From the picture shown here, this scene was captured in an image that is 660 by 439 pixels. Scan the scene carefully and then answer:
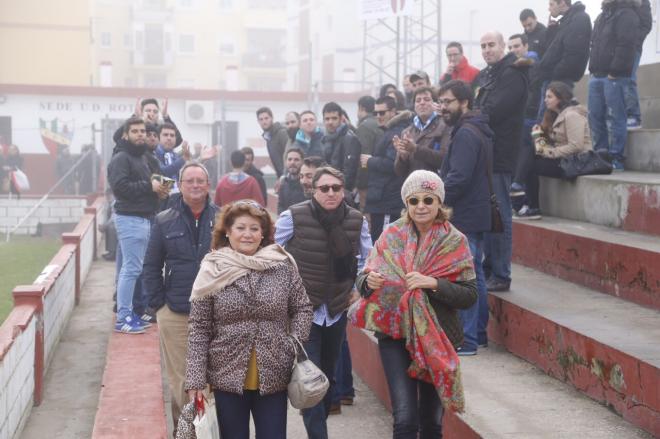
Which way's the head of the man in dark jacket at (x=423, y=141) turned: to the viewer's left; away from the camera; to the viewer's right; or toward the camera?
toward the camera

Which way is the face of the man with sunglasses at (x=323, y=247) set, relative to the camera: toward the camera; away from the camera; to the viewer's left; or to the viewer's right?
toward the camera

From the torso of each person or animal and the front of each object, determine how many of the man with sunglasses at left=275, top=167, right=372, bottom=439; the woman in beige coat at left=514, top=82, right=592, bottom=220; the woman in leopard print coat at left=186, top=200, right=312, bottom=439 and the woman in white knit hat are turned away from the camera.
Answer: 0

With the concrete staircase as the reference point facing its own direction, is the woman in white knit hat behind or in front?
in front

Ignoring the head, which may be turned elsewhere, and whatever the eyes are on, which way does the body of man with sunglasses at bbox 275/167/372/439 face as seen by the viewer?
toward the camera

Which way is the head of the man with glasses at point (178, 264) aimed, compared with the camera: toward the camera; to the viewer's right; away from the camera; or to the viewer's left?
toward the camera

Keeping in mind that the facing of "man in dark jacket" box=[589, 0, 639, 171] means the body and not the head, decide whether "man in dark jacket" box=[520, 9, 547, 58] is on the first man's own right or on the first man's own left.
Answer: on the first man's own right

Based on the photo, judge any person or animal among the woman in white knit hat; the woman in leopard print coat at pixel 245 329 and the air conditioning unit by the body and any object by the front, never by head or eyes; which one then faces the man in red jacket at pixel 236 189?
the air conditioning unit

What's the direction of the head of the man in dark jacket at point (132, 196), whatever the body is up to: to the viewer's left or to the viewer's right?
to the viewer's right

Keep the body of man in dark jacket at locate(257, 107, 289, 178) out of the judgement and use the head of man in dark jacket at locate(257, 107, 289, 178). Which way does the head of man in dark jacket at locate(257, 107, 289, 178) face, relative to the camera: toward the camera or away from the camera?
toward the camera

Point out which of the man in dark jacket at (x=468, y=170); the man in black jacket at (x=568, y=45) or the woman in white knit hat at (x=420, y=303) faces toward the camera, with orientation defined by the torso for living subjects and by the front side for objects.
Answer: the woman in white knit hat

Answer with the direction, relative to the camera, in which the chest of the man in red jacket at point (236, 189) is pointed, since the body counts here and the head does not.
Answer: away from the camera

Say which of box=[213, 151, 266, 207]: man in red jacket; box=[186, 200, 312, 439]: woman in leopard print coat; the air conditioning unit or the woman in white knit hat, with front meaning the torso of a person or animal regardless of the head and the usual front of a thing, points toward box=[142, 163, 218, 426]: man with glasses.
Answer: the air conditioning unit

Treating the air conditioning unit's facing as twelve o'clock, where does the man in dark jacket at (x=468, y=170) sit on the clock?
The man in dark jacket is roughly at 12 o'clock from the air conditioning unit.

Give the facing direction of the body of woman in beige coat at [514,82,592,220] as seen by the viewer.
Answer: to the viewer's left

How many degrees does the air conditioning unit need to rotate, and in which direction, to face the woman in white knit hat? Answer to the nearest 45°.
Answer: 0° — it already faces them
